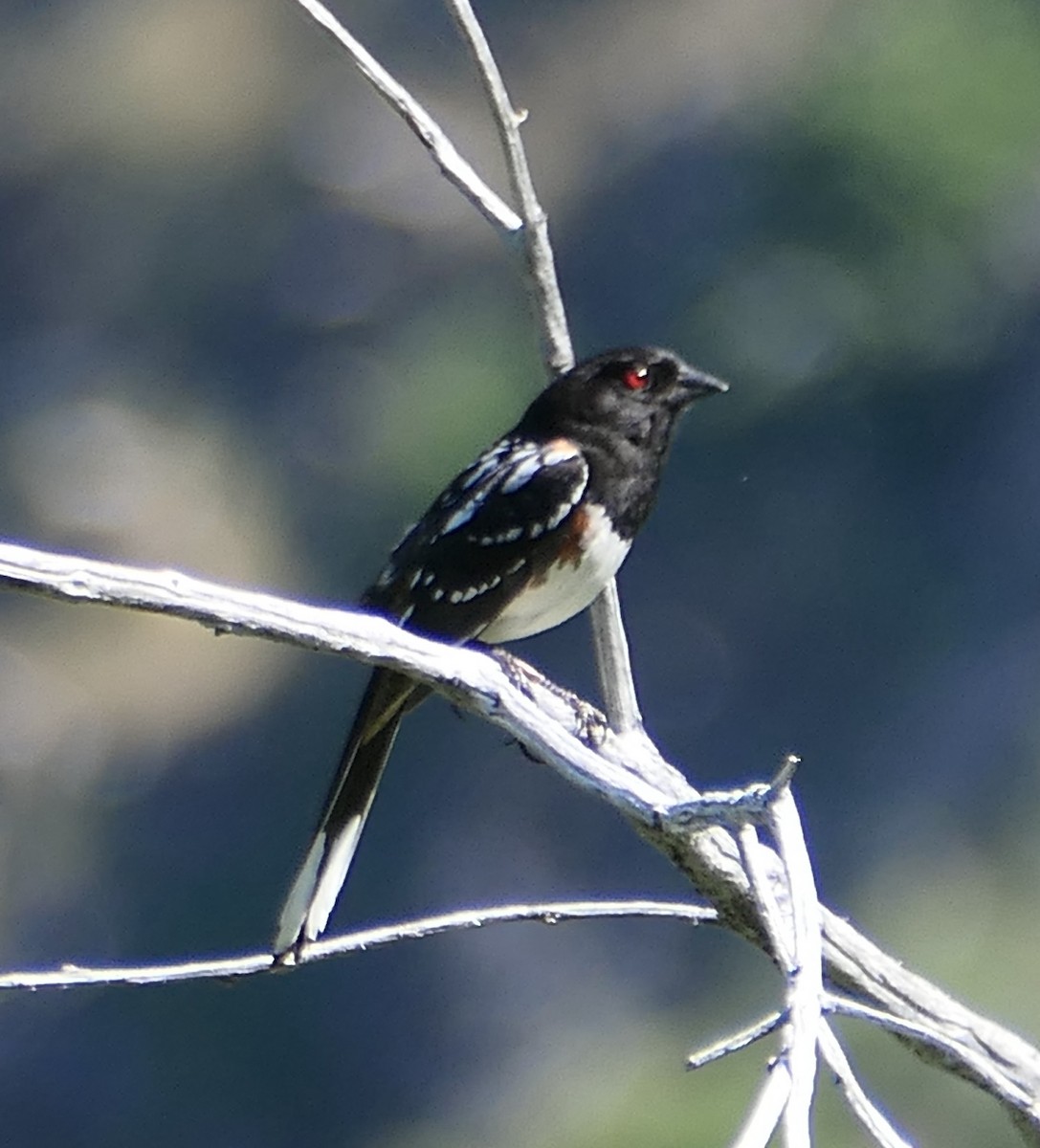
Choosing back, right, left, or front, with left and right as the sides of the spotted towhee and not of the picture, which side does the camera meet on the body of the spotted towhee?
right
